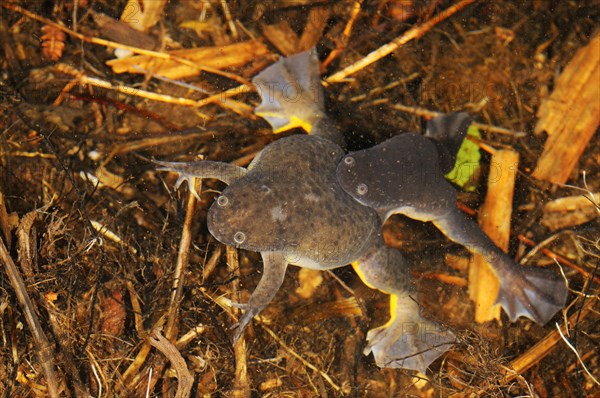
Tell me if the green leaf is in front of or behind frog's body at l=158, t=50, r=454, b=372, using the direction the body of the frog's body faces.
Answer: behind

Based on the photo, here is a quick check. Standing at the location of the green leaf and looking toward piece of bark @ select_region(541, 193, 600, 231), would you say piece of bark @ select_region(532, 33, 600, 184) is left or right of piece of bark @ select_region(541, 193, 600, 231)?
left

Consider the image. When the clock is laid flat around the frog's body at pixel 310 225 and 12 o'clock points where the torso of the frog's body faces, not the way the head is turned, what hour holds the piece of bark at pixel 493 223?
The piece of bark is roughly at 5 o'clock from the frog's body.

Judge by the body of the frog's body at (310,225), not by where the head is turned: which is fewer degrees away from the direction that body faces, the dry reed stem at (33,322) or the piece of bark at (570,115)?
the dry reed stem

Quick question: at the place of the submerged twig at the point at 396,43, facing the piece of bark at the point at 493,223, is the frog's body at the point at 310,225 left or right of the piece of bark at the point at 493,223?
right

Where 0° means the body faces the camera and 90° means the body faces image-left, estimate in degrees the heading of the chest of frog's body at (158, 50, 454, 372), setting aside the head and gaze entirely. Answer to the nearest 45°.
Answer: approximately 90°

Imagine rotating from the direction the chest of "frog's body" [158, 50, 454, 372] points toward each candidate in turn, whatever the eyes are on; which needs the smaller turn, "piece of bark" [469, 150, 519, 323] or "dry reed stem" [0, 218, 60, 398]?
the dry reed stem

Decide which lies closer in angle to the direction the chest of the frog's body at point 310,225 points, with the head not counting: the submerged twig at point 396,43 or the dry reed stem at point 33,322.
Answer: the dry reed stem

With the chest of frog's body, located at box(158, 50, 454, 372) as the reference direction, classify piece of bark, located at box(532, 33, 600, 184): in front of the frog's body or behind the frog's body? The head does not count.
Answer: behind

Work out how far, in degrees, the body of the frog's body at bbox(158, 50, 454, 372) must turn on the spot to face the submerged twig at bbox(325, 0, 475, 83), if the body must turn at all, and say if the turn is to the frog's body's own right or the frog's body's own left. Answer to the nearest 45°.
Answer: approximately 90° to the frog's body's own right
